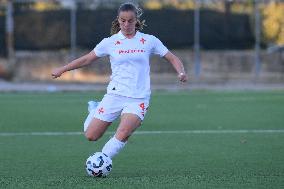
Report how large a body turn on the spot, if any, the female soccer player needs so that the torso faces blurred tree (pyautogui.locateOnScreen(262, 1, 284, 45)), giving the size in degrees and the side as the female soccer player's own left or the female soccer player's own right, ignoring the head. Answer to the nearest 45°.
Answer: approximately 180°

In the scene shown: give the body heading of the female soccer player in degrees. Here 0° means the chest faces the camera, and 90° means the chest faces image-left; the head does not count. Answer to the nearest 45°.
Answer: approximately 0°
